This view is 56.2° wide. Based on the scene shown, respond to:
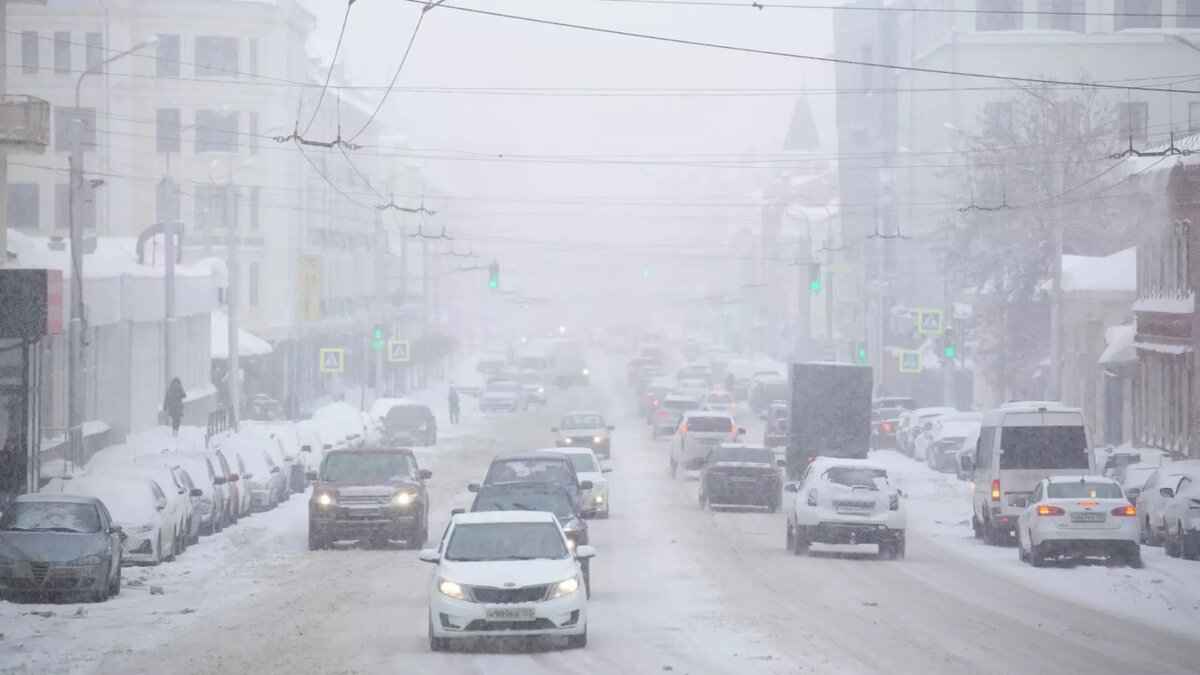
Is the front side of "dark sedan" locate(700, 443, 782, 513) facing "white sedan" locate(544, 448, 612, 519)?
no

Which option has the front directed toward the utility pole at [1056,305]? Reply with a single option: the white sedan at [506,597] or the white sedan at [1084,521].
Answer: the white sedan at [1084,521]

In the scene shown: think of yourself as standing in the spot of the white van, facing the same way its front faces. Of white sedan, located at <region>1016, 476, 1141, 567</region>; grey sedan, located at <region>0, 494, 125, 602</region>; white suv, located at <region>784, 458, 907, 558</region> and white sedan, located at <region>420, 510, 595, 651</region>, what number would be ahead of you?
0

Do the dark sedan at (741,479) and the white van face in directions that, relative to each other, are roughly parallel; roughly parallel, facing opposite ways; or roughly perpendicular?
roughly parallel

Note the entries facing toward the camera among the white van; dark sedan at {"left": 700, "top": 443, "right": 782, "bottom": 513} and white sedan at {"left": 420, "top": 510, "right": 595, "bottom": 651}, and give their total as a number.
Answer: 1

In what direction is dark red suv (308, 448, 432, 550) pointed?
toward the camera

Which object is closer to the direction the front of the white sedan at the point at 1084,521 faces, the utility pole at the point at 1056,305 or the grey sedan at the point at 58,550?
the utility pole

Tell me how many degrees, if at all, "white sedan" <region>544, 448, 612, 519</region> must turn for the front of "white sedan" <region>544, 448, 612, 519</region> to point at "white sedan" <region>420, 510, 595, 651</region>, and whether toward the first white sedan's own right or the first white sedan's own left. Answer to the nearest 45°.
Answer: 0° — it already faces it

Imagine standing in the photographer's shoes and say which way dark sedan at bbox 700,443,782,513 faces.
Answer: facing away from the viewer

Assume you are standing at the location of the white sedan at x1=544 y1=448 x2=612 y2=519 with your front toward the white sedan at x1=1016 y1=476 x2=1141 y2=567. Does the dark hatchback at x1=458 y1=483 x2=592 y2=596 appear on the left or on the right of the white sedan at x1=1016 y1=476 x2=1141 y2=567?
right

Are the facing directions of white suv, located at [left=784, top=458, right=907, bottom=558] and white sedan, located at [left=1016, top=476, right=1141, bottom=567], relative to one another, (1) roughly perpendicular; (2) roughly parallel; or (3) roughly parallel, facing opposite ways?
roughly parallel

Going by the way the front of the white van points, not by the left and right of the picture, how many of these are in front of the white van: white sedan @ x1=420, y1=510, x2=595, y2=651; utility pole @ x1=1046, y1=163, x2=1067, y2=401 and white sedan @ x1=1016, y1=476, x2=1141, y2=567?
1

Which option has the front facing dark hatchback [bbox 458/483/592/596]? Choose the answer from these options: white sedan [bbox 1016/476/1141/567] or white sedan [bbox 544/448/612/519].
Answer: white sedan [bbox 544/448/612/519]

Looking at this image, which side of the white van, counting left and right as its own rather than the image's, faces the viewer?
back

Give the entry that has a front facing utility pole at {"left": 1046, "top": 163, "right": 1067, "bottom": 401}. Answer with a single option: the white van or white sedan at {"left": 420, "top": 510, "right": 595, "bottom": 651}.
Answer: the white van

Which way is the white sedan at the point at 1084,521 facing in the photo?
away from the camera

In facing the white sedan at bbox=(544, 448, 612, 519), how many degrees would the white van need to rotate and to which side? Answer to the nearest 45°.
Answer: approximately 90° to its left

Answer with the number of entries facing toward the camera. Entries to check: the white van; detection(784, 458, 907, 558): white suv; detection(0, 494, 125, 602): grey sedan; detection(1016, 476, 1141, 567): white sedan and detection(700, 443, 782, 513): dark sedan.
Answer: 1
